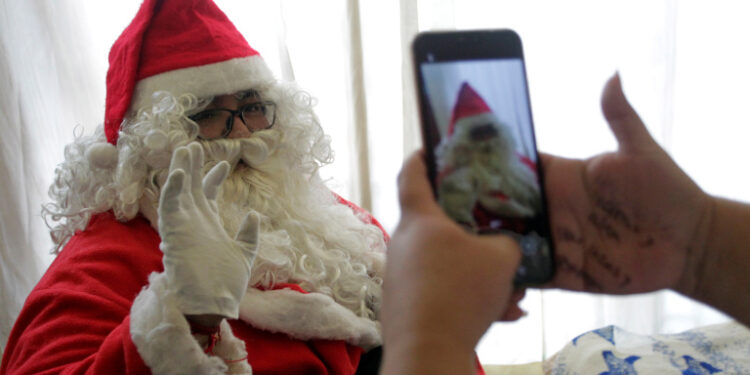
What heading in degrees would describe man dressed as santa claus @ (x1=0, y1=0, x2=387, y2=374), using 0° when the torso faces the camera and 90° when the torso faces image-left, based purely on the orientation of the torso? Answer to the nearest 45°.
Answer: approximately 315°
